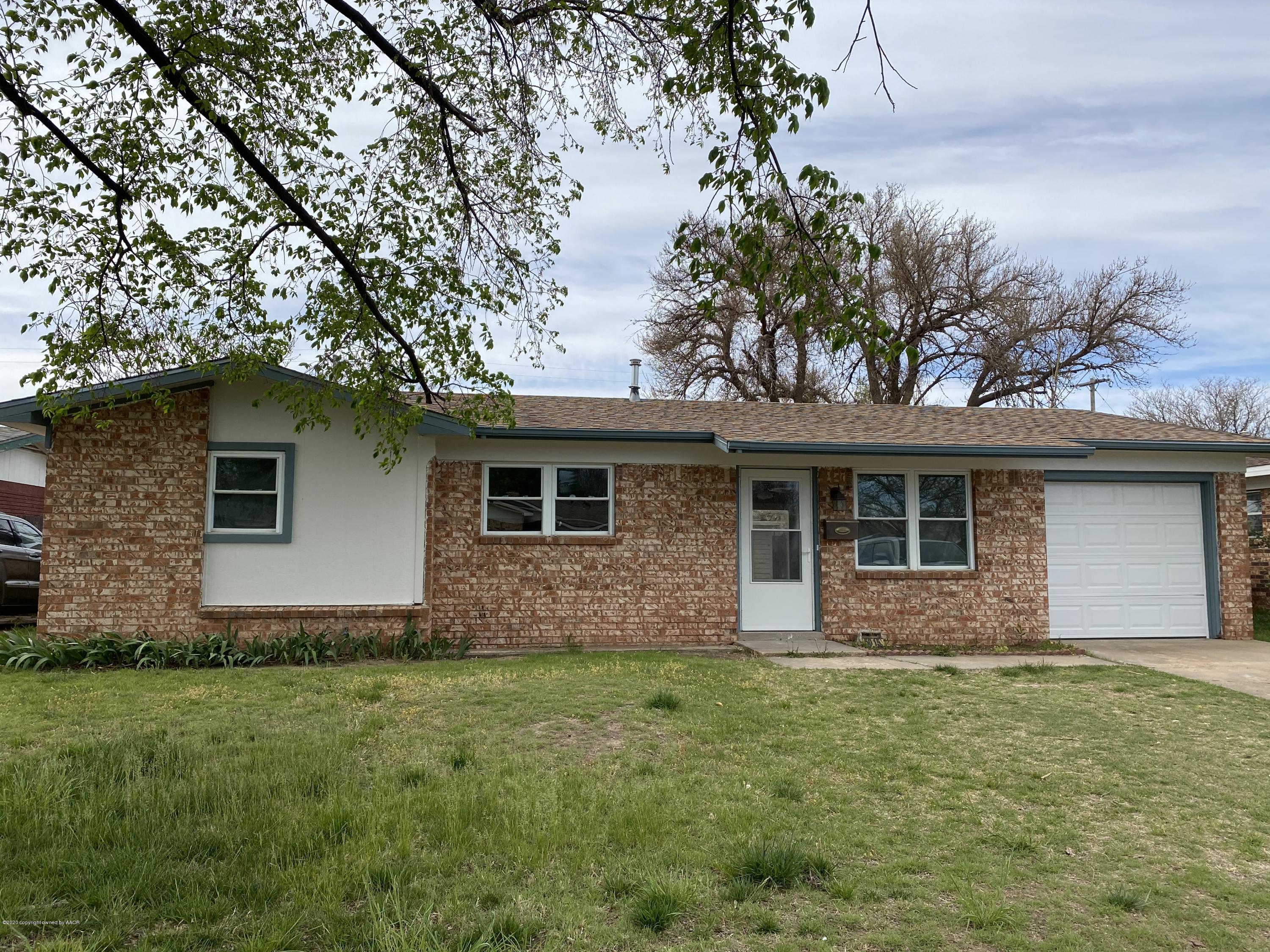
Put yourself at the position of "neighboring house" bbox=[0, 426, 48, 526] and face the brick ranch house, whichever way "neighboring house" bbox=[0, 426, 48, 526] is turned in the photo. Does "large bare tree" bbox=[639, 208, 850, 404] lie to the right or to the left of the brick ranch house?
left

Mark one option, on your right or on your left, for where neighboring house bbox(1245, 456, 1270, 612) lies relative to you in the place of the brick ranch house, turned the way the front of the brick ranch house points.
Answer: on your left

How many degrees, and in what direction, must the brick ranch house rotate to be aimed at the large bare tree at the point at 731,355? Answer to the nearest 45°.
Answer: approximately 180°

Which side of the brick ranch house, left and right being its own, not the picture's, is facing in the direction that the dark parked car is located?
right

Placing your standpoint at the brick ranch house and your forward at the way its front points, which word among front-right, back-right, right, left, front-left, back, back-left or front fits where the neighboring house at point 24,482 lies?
back-right

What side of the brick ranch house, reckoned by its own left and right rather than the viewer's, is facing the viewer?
front

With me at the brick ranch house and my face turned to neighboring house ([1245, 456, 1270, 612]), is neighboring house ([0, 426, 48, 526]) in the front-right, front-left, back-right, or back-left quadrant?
back-left
